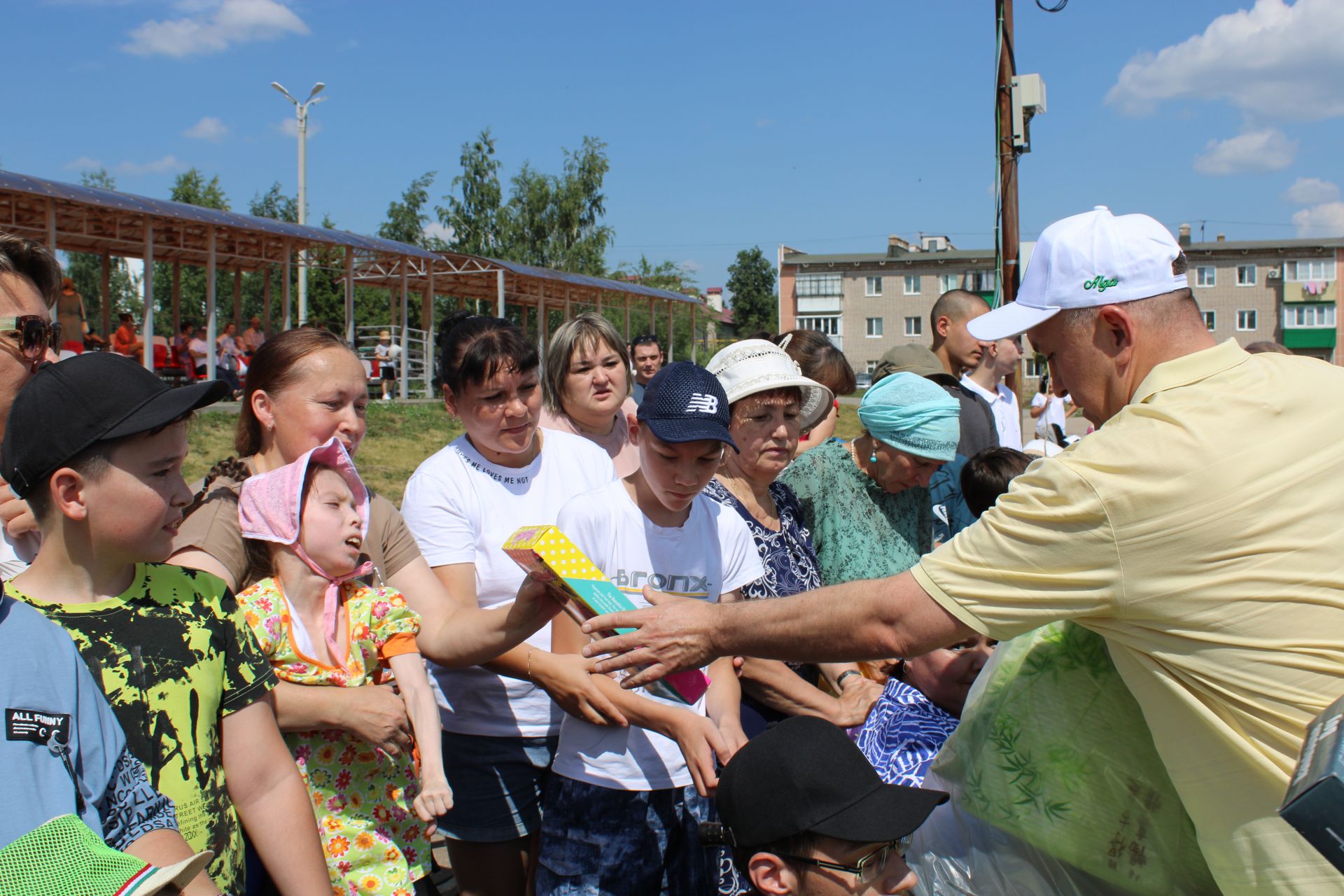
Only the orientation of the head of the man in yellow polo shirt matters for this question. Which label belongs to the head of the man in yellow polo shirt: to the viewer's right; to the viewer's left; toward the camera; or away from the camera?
to the viewer's left

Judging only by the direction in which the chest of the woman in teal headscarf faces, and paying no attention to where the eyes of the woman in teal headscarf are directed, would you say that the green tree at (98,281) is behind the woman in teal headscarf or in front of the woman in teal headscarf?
behind

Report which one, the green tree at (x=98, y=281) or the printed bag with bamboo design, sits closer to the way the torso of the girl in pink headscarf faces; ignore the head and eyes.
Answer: the printed bag with bamboo design

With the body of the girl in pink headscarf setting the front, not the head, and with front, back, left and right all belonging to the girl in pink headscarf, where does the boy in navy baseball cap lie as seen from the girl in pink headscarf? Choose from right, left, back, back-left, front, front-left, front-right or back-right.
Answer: front-left

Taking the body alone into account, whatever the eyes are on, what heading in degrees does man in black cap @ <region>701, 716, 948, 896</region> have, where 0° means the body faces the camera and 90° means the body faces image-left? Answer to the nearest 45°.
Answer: approximately 270°

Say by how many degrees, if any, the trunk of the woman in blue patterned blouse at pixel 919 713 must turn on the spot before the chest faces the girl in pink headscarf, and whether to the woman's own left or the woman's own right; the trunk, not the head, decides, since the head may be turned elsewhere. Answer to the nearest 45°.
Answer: approximately 90° to the woman's own right

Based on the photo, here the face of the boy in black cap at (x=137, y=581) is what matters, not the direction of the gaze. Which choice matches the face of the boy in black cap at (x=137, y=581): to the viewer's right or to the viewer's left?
to the viewer's right

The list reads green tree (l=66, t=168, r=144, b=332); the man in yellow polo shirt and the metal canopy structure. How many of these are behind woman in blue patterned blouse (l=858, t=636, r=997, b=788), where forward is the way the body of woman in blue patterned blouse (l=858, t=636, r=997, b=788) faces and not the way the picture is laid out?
2

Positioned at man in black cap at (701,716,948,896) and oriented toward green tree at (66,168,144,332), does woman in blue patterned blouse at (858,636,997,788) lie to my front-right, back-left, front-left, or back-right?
front-right

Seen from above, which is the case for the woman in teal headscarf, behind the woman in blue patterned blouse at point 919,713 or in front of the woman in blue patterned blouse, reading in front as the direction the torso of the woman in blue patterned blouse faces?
behind

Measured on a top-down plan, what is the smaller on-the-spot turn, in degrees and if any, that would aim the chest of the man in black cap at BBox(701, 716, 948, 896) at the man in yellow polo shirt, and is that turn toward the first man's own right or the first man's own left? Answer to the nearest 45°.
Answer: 0° — they already face them

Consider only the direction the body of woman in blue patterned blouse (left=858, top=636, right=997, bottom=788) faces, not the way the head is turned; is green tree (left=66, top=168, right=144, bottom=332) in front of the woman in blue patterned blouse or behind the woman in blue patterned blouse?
behind

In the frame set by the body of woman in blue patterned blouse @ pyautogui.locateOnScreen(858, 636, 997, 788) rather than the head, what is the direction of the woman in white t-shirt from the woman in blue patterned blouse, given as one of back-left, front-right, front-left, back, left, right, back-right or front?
back-right

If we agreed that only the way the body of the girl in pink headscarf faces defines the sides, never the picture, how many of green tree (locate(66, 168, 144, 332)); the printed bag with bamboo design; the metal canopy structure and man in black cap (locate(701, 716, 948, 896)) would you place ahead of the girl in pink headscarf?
2
